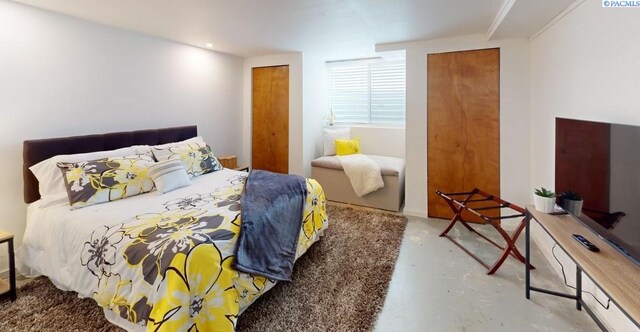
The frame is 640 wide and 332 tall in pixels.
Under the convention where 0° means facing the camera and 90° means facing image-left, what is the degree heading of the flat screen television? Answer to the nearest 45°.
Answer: approximately 45°

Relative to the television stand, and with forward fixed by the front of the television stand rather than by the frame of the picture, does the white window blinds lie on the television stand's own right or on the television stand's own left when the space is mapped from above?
on the television stand's own right

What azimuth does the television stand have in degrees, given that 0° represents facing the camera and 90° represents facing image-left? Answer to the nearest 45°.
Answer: approximately 45°

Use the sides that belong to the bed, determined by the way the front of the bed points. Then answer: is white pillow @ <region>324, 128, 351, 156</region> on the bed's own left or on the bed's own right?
on the bed's own left

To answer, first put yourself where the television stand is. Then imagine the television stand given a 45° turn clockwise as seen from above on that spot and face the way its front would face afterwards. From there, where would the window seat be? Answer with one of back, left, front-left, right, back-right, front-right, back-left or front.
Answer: front-right

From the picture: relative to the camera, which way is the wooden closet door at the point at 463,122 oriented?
toward the camera

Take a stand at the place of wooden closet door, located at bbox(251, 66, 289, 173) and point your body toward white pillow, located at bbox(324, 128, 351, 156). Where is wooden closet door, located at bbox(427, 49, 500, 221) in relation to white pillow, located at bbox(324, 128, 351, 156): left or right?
right

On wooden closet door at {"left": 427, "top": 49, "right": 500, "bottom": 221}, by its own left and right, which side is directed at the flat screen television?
front

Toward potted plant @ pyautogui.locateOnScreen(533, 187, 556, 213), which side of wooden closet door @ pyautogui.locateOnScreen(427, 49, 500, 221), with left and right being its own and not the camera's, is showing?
front

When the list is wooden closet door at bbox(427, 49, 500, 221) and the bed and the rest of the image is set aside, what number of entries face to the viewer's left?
0

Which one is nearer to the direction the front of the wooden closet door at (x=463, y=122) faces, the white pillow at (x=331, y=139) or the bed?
the bed

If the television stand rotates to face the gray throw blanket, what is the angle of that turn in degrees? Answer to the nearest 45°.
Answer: approximately 45° to its right
